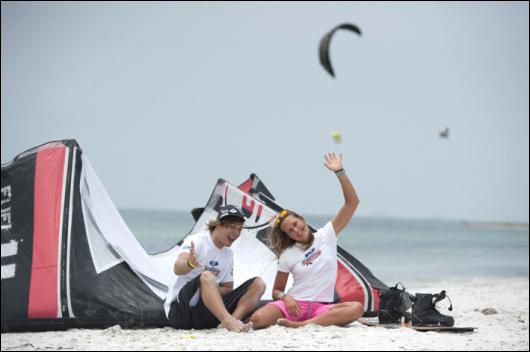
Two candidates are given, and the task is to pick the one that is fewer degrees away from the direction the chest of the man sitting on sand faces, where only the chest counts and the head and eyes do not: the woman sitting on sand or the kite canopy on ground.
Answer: the woman sitting on sand

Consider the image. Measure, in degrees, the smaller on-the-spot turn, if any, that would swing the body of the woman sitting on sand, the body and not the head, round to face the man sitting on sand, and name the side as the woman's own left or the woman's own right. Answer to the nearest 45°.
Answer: approximately 90° to the woman's own right

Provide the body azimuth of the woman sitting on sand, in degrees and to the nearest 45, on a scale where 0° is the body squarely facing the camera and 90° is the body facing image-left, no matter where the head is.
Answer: approximately 0°

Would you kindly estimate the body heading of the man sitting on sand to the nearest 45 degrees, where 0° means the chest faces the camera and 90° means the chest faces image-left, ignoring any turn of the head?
approximately 315°

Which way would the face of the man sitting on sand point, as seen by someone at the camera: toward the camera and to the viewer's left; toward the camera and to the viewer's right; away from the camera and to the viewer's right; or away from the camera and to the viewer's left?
toward the camera and to the viewer's right

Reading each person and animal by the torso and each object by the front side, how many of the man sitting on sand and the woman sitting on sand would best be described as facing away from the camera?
0
